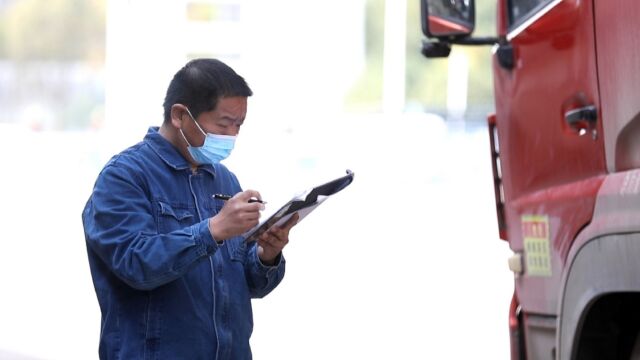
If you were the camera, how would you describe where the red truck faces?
facing away from the viewer and to the left of the viewer

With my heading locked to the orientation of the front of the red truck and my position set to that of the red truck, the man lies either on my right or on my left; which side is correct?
on my left

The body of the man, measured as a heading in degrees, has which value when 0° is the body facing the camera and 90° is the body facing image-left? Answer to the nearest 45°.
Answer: approximately 315°

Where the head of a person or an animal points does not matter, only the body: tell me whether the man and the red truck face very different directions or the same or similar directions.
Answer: very different directions

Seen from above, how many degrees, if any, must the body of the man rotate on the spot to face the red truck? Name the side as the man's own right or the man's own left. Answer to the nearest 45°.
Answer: approximately 45° to the man's own left
